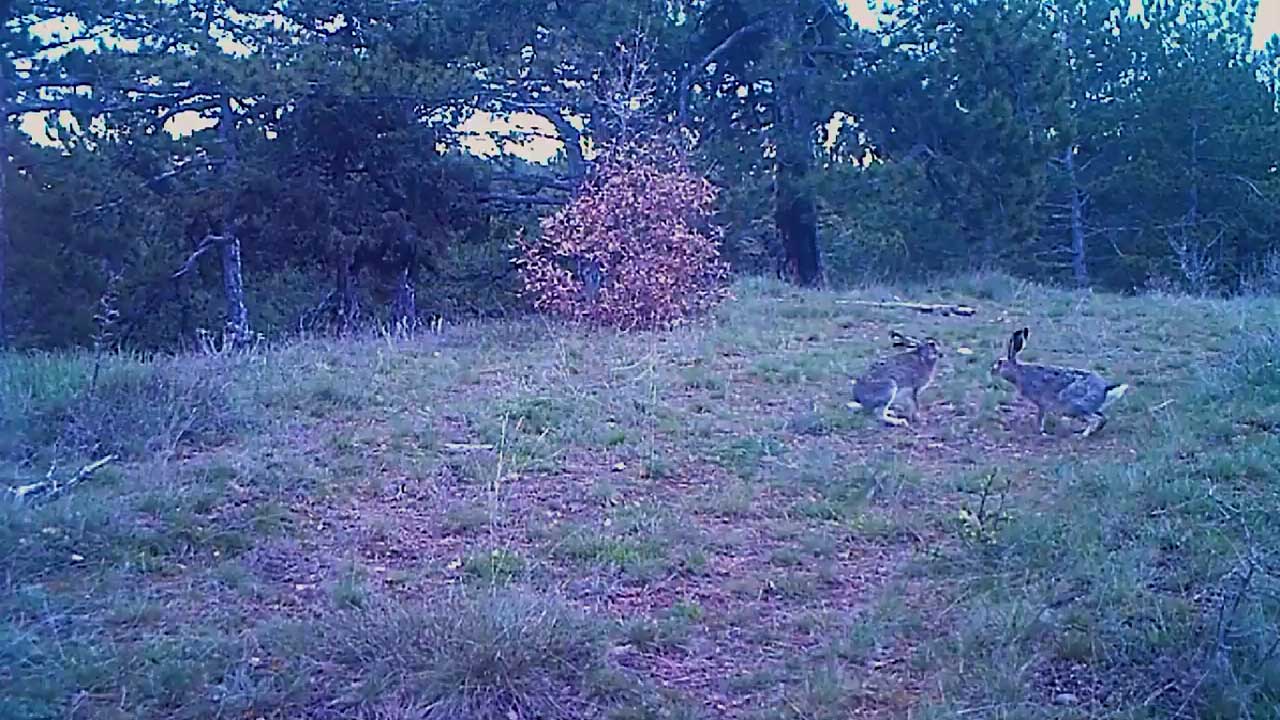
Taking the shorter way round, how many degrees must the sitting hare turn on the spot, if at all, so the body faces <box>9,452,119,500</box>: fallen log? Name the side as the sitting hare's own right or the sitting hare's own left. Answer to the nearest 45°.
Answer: approximately 135° to the sitting hare's own right

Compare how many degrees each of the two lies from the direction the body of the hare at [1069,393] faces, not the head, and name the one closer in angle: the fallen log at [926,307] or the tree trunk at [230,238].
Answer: the tree trunk

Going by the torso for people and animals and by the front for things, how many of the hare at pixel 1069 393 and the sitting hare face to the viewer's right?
1

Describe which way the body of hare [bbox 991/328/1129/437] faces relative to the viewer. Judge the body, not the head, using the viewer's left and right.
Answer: facing to the left of the viewer

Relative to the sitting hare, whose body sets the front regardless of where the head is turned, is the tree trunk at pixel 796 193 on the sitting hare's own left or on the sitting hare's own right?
on the sitting hare's own left

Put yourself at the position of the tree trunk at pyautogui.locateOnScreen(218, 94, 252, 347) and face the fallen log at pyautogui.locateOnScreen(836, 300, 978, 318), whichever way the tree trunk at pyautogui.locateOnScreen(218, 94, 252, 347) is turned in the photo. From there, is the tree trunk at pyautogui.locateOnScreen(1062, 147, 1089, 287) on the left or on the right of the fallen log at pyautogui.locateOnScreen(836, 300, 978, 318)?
left

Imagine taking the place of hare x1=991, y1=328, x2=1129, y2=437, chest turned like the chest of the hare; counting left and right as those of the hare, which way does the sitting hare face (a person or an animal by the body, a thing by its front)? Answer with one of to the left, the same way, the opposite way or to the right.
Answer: the opposite way

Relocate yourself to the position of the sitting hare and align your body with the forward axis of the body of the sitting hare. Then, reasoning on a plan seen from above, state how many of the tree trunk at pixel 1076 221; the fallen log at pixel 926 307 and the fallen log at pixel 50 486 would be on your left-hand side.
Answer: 2

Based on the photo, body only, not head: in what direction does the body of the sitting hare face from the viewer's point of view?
to the viewer's right

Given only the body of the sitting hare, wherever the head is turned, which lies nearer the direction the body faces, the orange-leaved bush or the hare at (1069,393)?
the hare

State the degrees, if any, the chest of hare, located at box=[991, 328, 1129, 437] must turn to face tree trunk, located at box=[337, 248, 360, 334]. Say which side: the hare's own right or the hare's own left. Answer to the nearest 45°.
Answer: approximately 45° to the hare's own right

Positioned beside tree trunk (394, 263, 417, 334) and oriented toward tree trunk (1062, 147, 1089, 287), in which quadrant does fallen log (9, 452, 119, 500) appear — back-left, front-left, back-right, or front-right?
back-right
